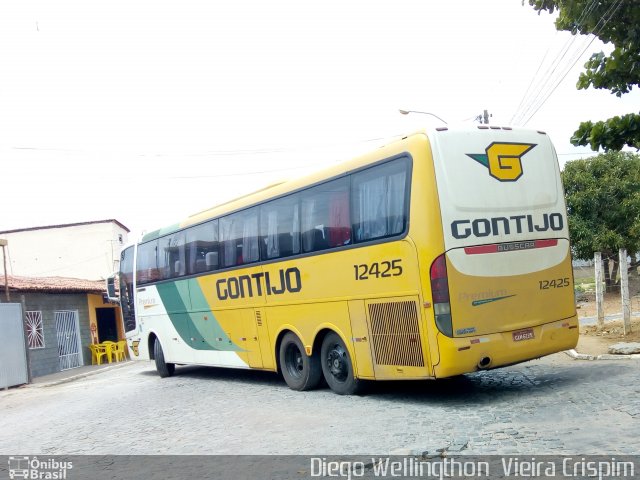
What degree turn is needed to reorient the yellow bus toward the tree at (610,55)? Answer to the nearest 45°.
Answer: approximately 90° to its right

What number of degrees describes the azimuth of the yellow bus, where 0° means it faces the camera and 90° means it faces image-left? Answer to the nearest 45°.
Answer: approximately 135°

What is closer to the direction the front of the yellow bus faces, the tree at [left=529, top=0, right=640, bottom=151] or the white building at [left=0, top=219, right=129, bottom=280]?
the white building

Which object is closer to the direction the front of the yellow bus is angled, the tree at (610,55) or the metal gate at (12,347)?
the metal gate

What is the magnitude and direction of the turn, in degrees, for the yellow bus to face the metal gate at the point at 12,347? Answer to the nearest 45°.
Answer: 0° — it already faces it
